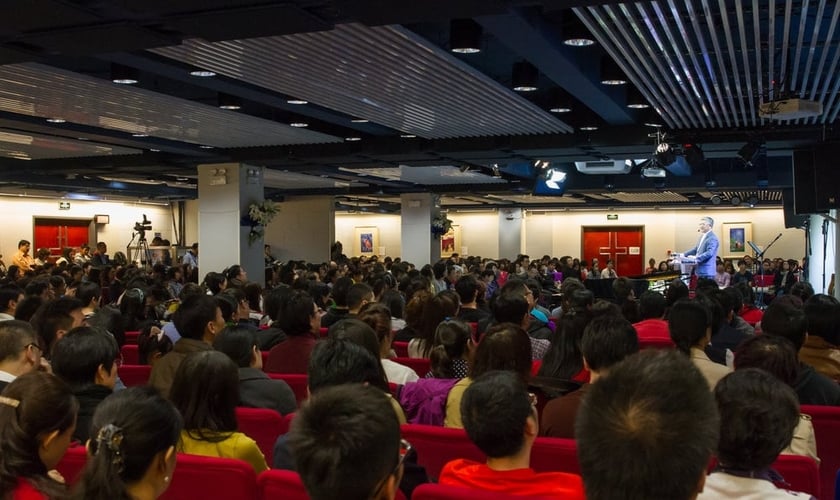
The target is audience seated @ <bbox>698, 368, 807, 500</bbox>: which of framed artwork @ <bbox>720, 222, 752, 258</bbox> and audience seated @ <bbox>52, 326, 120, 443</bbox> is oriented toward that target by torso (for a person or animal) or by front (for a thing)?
the framed artwork

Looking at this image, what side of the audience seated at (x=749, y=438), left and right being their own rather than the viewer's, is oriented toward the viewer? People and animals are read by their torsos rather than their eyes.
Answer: back

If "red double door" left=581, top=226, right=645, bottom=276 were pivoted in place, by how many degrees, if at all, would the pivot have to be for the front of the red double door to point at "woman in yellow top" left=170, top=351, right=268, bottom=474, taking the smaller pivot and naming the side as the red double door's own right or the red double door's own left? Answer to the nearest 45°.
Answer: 0° — it already faces them

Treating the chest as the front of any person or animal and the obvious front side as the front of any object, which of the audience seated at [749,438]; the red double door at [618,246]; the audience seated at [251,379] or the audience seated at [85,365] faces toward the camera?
the red double door

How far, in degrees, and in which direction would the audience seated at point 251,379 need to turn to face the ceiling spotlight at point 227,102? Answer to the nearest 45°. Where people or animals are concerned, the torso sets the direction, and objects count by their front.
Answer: approximately 45° to their left

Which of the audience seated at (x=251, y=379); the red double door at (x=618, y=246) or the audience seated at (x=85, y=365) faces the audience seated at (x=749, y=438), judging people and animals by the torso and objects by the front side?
the red double door

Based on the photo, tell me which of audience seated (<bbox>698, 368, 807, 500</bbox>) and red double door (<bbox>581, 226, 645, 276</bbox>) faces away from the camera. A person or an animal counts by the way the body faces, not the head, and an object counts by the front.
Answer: the audience seated

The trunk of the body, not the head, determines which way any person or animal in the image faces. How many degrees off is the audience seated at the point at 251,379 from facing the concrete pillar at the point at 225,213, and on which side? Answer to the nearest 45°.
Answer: approximately 45° to their left

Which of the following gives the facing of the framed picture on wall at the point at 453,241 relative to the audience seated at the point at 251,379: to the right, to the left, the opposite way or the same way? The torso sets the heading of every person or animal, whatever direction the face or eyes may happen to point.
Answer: the opposite way

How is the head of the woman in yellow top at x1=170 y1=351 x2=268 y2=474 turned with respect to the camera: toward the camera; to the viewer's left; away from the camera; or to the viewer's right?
away from the camera

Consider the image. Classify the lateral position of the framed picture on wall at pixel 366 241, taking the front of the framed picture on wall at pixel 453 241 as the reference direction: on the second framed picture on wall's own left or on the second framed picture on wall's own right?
on the second framed picture on wall's own right

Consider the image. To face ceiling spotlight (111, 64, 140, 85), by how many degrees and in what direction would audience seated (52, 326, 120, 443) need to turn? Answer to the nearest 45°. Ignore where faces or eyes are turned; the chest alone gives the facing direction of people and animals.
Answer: approximately 45° to their left

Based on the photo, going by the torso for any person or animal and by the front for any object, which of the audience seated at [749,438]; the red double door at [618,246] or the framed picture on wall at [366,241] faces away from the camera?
the audience seated

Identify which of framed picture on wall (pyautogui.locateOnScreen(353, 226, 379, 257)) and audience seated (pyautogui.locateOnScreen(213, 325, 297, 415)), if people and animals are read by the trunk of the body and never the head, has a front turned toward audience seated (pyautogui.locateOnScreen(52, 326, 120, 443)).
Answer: the framed picture on wall
